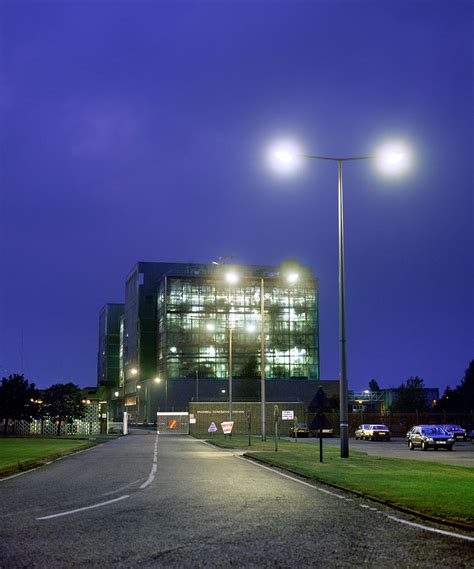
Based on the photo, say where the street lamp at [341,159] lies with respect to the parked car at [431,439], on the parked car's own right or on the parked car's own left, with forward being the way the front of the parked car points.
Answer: on the parked car's own right
